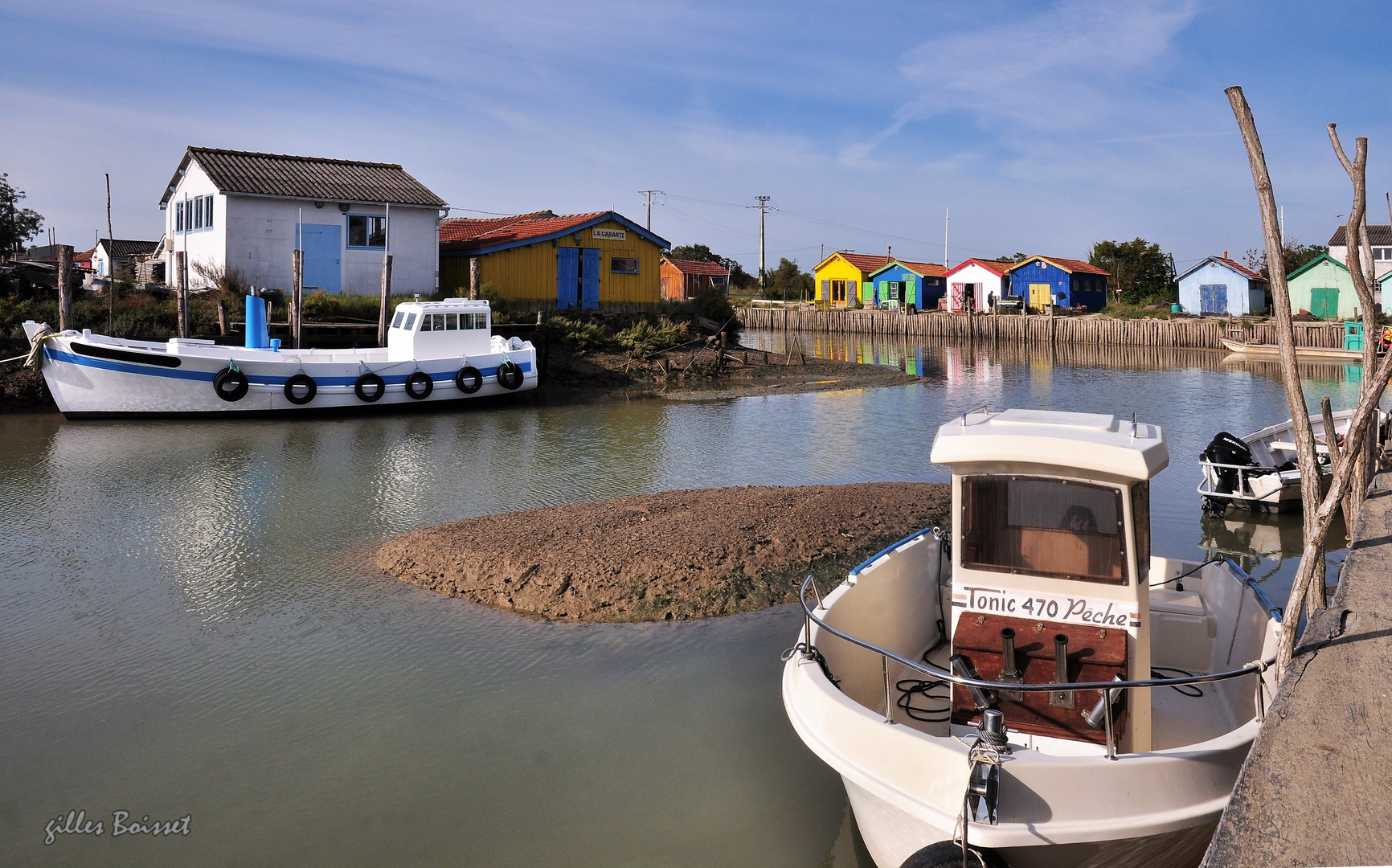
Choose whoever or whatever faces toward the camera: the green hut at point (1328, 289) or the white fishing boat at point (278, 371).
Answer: the green hut

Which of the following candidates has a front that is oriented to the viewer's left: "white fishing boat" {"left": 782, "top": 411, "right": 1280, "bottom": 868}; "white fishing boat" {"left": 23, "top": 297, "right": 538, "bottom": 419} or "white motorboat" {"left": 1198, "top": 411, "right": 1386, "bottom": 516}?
"white fishing boat" {"left": 23, "top": 297, "right": 538, "bottom": 419}

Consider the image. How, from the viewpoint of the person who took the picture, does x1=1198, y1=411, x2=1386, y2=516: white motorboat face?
facing away from the viewer and to the right of the viewer

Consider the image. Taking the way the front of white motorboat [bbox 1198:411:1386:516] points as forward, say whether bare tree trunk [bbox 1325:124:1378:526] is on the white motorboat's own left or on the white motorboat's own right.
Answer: on the white motorboat's own right

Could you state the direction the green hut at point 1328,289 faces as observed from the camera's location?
facing the viewer

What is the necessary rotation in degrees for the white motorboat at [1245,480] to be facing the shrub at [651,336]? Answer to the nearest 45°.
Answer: approximately 90° to its left

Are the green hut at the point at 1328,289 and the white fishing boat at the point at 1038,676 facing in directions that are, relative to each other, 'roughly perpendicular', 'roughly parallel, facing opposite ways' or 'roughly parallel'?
roughly parallel

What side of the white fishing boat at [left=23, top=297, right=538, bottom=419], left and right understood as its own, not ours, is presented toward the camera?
left

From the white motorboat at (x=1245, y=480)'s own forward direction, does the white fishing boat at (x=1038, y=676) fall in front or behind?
behind

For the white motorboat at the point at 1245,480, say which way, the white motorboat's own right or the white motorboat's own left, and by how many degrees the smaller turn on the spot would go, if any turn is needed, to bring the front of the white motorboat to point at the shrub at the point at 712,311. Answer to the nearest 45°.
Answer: approximately 90° to the white motorboat's own left

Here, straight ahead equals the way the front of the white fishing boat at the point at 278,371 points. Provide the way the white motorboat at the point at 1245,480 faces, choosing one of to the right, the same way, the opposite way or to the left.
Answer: the opposite way

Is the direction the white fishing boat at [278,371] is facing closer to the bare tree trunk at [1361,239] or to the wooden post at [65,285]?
the wooden post

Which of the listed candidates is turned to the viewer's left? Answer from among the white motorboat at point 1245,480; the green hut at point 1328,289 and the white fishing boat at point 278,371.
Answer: the white fishing boat

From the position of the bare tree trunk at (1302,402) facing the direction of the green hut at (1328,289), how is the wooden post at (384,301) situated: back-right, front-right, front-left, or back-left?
front-left

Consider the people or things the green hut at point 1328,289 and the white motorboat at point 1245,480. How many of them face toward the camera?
1

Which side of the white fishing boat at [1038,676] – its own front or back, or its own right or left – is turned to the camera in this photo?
front

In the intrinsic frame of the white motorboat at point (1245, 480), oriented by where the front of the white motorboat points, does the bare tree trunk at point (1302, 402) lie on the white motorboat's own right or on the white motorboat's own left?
on the white motorboat's own right
